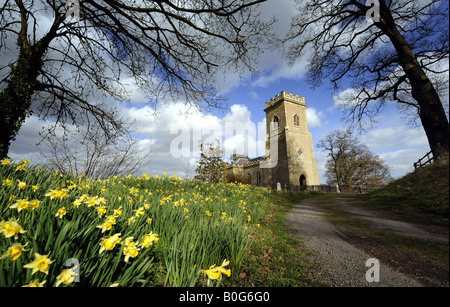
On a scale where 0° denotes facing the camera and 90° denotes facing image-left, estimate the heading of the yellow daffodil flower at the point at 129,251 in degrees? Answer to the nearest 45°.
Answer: approximately 315°

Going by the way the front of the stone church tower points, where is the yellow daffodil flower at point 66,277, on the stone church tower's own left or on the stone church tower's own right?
on the stone church tower's own right

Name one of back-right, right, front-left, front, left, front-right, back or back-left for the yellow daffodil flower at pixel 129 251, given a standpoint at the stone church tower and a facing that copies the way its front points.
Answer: front-right

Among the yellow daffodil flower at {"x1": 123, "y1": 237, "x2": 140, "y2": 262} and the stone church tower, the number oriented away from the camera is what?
0

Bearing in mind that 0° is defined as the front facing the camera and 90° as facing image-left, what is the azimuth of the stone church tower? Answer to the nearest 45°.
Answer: approximately 315°
